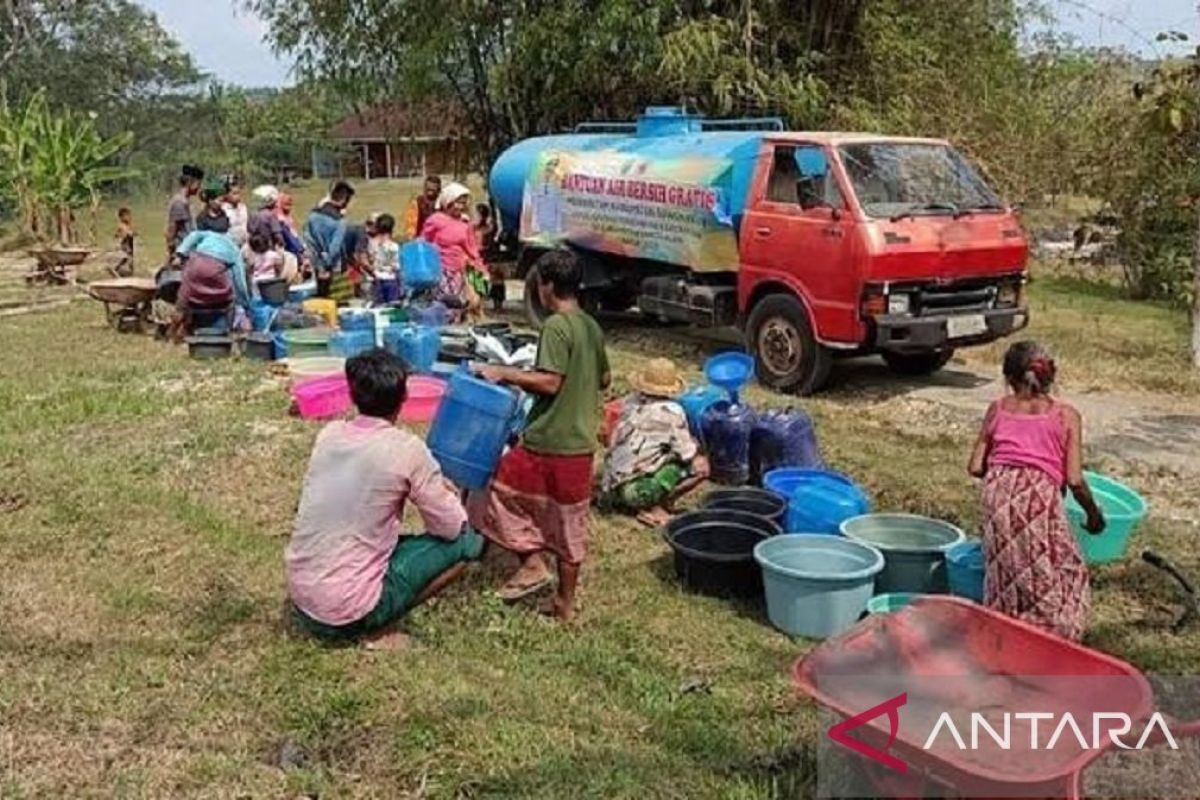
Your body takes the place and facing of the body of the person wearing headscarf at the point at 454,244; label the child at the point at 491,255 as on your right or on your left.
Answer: on your left

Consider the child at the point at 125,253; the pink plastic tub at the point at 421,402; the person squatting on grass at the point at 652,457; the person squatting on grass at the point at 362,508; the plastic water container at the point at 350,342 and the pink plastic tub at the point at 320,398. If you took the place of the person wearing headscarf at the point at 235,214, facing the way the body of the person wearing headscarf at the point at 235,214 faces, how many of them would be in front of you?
5

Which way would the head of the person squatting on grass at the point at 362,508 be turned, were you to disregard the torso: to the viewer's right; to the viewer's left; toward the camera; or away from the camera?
away from the camera

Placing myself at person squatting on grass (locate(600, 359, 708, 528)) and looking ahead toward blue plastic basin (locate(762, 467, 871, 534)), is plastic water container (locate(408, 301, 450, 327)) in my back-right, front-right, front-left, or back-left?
back-left

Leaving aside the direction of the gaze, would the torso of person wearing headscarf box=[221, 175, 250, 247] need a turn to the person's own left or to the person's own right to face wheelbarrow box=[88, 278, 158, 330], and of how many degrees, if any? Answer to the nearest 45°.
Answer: approximately 45° to the person's own right

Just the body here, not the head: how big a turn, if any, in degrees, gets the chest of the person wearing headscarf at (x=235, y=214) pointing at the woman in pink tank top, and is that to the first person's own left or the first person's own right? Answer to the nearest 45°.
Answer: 0° — they already face them

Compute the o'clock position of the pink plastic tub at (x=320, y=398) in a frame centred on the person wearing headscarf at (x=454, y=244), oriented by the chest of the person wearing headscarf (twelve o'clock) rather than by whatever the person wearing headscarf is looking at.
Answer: The pink plastic tub is roughly at 2 o'clock from the person wearing headscarf.

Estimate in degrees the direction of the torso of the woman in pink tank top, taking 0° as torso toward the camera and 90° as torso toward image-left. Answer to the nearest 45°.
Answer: approximately 180°

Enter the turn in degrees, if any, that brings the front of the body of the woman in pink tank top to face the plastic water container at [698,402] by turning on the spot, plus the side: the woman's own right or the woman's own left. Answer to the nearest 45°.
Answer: approximately 45° to the woman's own left

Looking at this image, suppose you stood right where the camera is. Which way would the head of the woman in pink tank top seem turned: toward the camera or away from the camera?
away from the camera

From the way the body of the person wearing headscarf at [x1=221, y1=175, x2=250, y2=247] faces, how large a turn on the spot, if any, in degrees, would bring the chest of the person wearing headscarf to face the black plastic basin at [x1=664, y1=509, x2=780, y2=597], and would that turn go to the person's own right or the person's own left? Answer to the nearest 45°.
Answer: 0° — they already face it
